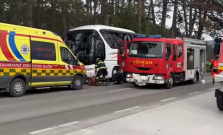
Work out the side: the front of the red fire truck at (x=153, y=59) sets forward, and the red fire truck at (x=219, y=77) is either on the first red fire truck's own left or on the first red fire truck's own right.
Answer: on the first red fire truck's own left

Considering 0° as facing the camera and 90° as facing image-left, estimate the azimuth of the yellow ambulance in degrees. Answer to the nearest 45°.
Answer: approximately 225°

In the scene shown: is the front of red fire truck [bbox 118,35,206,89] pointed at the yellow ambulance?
yes

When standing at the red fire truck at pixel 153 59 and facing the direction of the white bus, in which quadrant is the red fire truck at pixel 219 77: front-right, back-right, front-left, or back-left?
back-left

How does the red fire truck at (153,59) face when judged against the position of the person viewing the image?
facing the viewer and to the left of the viewer

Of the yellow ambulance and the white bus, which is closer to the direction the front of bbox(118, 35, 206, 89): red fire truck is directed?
the yellow ambulance

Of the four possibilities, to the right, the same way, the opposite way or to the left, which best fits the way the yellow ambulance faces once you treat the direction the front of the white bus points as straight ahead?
the opposite way

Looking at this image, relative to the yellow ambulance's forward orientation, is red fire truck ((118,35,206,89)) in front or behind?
in front

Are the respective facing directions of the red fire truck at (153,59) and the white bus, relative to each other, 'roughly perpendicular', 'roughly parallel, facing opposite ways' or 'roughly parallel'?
roughly parallel

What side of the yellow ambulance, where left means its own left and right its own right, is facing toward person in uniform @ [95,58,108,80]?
front
